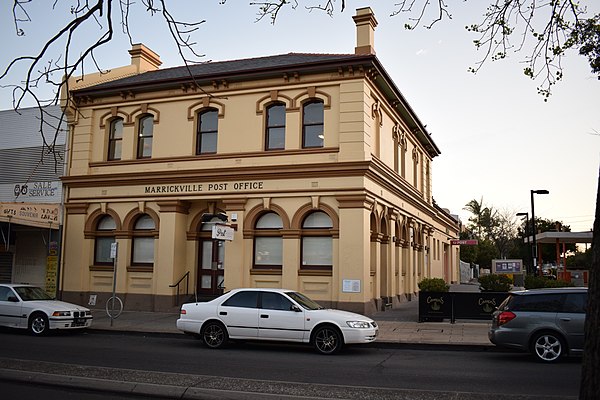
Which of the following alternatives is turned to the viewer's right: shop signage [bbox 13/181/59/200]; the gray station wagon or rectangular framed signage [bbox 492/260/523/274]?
the gray station wagon

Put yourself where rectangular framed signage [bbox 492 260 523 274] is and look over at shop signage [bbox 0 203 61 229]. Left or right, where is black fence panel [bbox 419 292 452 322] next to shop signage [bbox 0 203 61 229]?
left

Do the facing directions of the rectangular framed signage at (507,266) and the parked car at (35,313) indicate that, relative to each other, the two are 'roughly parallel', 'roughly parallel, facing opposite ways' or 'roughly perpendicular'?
roughly perpendicular

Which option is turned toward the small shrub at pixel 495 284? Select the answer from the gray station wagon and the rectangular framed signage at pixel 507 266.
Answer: the rectangular framed signage

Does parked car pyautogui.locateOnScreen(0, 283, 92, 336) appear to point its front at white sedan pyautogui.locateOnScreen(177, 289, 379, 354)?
yes

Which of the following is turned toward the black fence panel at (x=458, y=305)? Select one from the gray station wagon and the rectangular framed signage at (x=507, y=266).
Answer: the rectangular framed signage

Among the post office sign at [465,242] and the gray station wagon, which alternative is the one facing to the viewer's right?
the gray station wagon

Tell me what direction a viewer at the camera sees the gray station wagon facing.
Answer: facing to the right of the viewer

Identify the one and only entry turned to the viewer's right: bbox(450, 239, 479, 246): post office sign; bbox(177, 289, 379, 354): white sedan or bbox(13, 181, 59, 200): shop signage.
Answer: the white sedan

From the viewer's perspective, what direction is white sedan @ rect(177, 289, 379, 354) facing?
to the viewer's right

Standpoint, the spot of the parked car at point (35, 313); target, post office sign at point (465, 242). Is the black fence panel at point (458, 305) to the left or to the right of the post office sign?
right

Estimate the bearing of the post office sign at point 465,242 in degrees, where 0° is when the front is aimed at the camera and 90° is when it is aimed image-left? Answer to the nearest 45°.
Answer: approximately 0°

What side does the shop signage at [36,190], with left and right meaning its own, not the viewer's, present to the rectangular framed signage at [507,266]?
left
